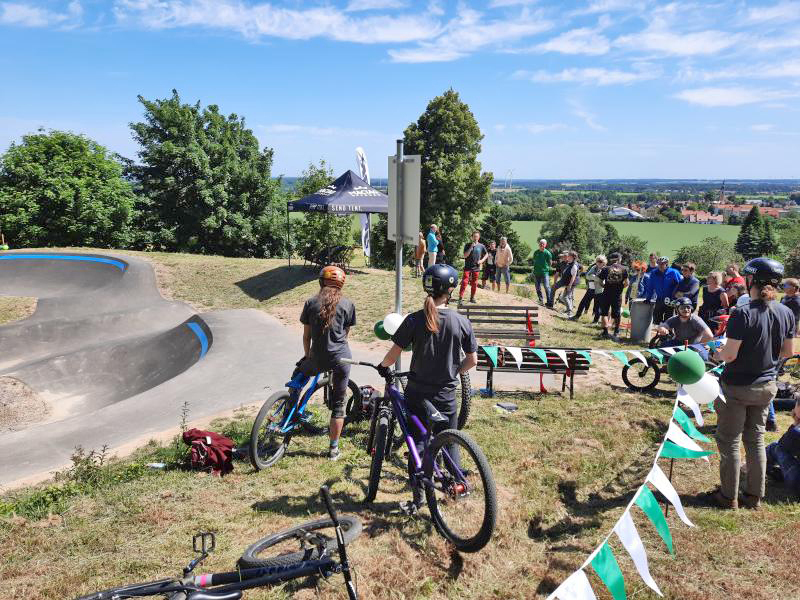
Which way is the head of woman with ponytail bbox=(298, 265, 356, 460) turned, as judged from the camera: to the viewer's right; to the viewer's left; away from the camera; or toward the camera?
away from the camera

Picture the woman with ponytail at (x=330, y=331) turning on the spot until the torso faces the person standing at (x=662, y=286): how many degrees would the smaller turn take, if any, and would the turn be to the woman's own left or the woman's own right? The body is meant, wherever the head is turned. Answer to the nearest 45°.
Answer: approximately 45° to the woman's own right

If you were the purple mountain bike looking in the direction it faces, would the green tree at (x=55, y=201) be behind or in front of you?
in front

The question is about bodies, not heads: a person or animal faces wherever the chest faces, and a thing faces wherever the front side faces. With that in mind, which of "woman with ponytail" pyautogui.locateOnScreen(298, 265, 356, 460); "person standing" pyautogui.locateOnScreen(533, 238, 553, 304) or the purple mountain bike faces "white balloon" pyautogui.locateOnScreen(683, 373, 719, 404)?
the person standing

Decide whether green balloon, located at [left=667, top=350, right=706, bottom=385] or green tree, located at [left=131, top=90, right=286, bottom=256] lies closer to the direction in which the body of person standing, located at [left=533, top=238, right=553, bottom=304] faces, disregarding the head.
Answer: the green balloon

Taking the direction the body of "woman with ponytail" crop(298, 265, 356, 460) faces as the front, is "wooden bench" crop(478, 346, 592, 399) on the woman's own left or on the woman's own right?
on the woman's own right

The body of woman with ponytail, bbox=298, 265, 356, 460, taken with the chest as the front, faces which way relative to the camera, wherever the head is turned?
away from the camera

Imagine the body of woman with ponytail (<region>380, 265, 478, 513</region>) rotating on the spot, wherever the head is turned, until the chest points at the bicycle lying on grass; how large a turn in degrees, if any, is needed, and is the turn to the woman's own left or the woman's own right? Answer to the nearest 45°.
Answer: approximately 135° to the woman's own left

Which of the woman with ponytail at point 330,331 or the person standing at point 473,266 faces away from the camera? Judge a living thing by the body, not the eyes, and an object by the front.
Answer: the woman with ponytail

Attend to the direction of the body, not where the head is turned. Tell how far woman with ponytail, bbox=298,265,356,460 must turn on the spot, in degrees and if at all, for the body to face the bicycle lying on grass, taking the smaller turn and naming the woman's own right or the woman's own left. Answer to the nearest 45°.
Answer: approximately 180°

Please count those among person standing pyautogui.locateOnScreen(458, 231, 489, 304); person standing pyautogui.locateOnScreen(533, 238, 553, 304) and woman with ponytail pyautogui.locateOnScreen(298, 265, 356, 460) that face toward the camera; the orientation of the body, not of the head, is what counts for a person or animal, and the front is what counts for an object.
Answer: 2

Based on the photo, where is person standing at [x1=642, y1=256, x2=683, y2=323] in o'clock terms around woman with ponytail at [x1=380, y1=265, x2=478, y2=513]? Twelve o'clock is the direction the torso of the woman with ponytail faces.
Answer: The person standing is roughly at 1 o'clock from the woman with ponytail.

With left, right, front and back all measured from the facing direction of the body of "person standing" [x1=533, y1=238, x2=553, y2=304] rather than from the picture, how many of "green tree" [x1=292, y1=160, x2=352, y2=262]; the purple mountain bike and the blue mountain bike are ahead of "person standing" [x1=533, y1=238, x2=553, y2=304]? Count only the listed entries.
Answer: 2
